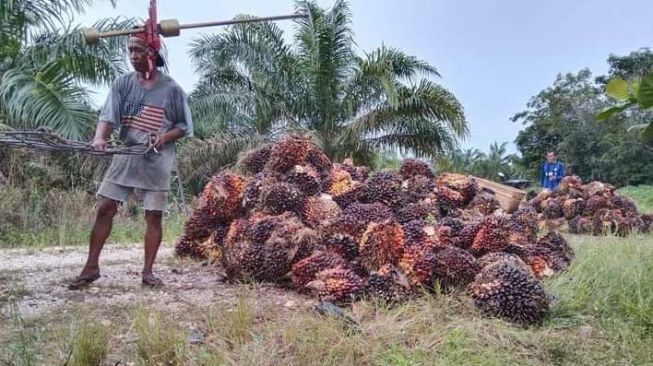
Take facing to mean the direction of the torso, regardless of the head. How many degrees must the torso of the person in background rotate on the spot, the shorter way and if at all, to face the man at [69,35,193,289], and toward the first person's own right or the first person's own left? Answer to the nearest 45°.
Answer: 0° — they already face them

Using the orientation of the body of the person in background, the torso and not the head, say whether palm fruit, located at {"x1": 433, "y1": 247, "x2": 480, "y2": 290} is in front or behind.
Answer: in front

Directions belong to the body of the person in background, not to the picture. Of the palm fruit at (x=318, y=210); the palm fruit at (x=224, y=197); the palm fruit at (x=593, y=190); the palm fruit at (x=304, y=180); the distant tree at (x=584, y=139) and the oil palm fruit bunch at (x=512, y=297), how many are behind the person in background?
1

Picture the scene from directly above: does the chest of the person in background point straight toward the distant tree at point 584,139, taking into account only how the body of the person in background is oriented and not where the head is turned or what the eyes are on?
no

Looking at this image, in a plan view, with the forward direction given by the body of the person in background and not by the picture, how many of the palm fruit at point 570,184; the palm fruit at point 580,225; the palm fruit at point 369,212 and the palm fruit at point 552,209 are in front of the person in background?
4

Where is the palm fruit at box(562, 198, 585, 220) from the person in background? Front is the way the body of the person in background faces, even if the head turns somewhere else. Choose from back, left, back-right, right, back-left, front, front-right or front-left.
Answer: front

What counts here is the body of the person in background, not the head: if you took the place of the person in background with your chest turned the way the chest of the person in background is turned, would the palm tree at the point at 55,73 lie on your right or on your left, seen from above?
on your right

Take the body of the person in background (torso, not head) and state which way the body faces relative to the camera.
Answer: toward the camera

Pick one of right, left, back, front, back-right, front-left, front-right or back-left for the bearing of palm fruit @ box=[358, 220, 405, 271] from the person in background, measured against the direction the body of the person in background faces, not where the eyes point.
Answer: front

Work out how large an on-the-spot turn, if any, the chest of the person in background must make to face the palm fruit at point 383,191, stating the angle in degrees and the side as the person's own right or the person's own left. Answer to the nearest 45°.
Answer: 0° — they already face it

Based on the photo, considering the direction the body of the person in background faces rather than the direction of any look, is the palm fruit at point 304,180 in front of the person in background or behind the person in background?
in front

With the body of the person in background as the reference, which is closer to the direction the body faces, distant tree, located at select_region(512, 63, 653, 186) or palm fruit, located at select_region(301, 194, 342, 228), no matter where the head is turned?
the palm fruit

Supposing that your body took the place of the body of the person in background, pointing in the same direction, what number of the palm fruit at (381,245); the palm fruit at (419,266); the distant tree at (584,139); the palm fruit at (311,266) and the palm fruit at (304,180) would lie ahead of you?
4

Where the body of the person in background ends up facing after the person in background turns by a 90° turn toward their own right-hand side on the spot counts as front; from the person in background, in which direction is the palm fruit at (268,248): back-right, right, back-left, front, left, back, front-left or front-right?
left

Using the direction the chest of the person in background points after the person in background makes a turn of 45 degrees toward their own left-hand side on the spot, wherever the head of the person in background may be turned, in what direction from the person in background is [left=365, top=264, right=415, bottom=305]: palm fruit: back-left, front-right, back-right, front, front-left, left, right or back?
front-right

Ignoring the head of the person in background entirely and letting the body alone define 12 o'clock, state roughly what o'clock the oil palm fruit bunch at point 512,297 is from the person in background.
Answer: The oil palm fruit bunch is roughly at 12 o'clock from the person in background.
